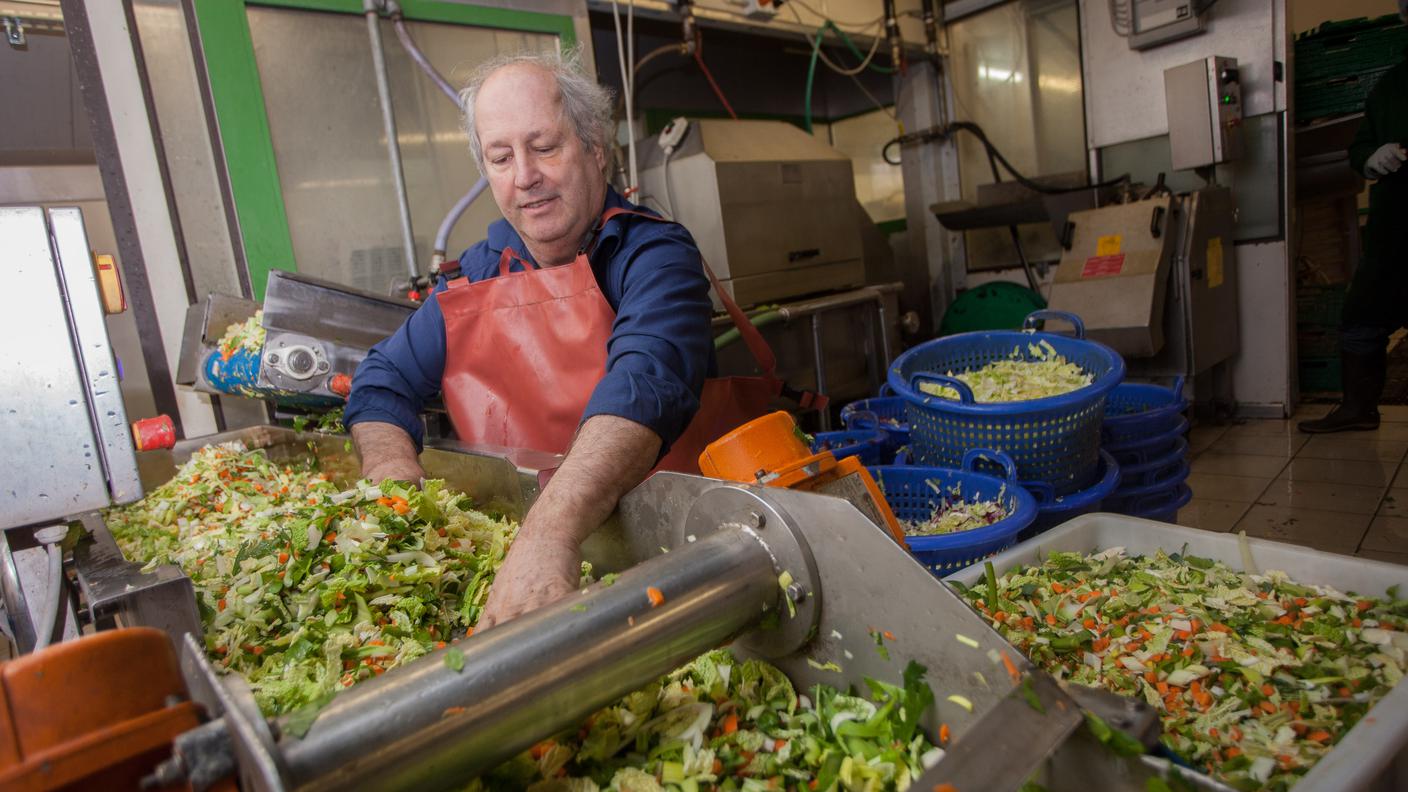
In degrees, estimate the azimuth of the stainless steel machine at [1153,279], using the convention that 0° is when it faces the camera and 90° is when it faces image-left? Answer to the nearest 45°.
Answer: approximately 45°

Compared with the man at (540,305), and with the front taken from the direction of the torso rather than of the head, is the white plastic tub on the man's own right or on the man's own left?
on the man's own left

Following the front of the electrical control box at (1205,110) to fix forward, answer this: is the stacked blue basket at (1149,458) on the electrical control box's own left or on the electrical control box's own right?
on the electrical control box's own right

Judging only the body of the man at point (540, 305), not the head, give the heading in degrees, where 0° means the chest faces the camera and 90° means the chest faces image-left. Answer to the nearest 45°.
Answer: approximately 45°

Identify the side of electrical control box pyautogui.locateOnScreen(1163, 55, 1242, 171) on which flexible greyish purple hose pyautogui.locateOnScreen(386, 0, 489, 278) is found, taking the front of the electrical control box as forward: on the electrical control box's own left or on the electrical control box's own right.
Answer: on the electrical control box's own right
